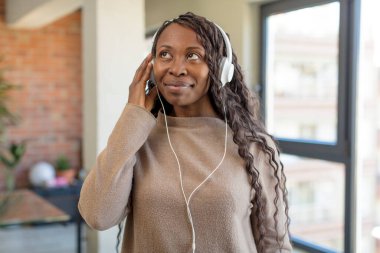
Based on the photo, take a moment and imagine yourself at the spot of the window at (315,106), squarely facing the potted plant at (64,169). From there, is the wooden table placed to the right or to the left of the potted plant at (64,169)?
left

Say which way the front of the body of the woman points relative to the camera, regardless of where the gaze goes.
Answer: toward the camera

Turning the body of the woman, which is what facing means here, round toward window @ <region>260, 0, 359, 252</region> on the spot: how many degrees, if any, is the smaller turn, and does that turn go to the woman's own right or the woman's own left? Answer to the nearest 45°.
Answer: approximately 135° to the woman's own left

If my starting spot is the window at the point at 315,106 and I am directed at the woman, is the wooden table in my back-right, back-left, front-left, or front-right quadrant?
front-right

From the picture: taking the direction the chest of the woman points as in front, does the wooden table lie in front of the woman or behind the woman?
behind

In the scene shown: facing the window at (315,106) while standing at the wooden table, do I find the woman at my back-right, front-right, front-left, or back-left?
front-right

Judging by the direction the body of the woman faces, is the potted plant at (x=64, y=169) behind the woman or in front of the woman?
behind

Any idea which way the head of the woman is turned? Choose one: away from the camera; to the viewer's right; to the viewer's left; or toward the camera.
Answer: toward the camera
